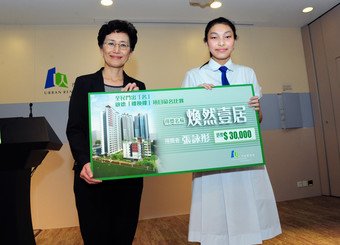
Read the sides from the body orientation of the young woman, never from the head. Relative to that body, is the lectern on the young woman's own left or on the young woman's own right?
on the young woman's own right

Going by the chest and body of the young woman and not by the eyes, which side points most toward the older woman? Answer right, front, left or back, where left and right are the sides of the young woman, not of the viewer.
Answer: right

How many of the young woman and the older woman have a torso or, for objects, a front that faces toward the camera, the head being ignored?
2

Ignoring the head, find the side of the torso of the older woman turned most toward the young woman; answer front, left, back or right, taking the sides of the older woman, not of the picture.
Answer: left

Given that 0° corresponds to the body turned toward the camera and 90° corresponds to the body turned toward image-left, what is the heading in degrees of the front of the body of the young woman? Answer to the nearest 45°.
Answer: approximately 0°
